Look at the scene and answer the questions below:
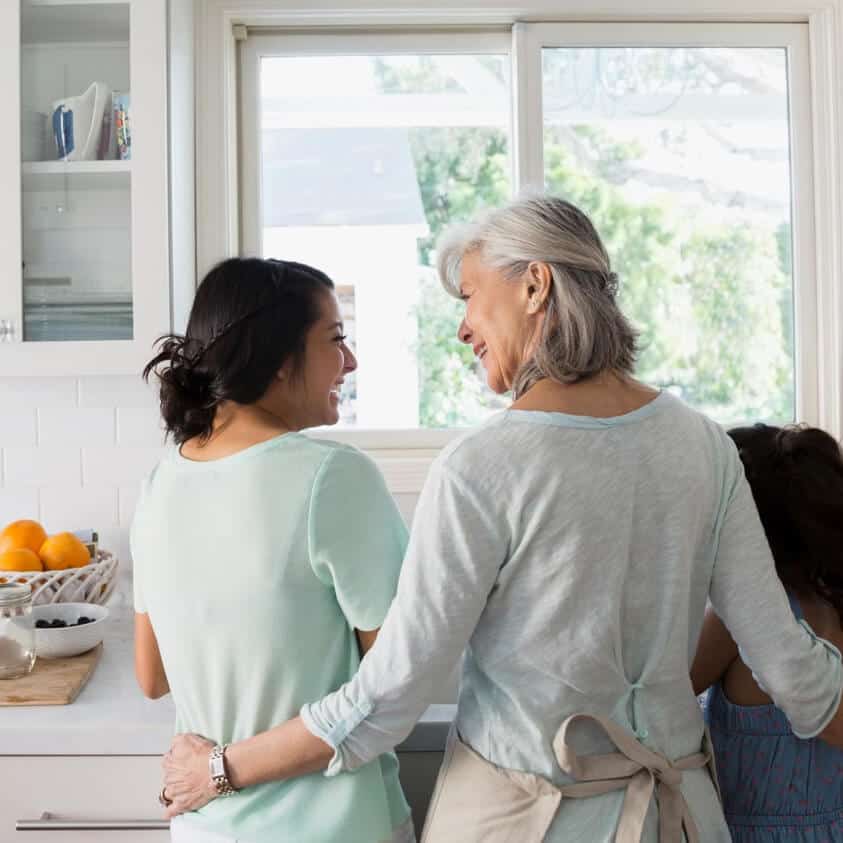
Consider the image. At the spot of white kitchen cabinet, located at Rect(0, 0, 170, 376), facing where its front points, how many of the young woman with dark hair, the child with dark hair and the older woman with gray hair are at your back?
0

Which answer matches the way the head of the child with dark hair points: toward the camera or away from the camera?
away from the camera

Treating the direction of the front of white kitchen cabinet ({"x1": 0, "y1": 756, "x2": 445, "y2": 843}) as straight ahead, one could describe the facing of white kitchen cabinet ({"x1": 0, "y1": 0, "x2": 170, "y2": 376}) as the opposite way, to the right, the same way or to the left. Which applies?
the same way

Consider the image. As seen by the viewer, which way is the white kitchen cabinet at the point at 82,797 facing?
toward the camera

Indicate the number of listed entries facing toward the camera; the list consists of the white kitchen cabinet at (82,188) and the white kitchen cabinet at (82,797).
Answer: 2

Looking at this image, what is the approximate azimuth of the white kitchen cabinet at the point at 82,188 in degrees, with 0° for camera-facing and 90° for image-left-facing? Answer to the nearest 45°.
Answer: approximately 0°
